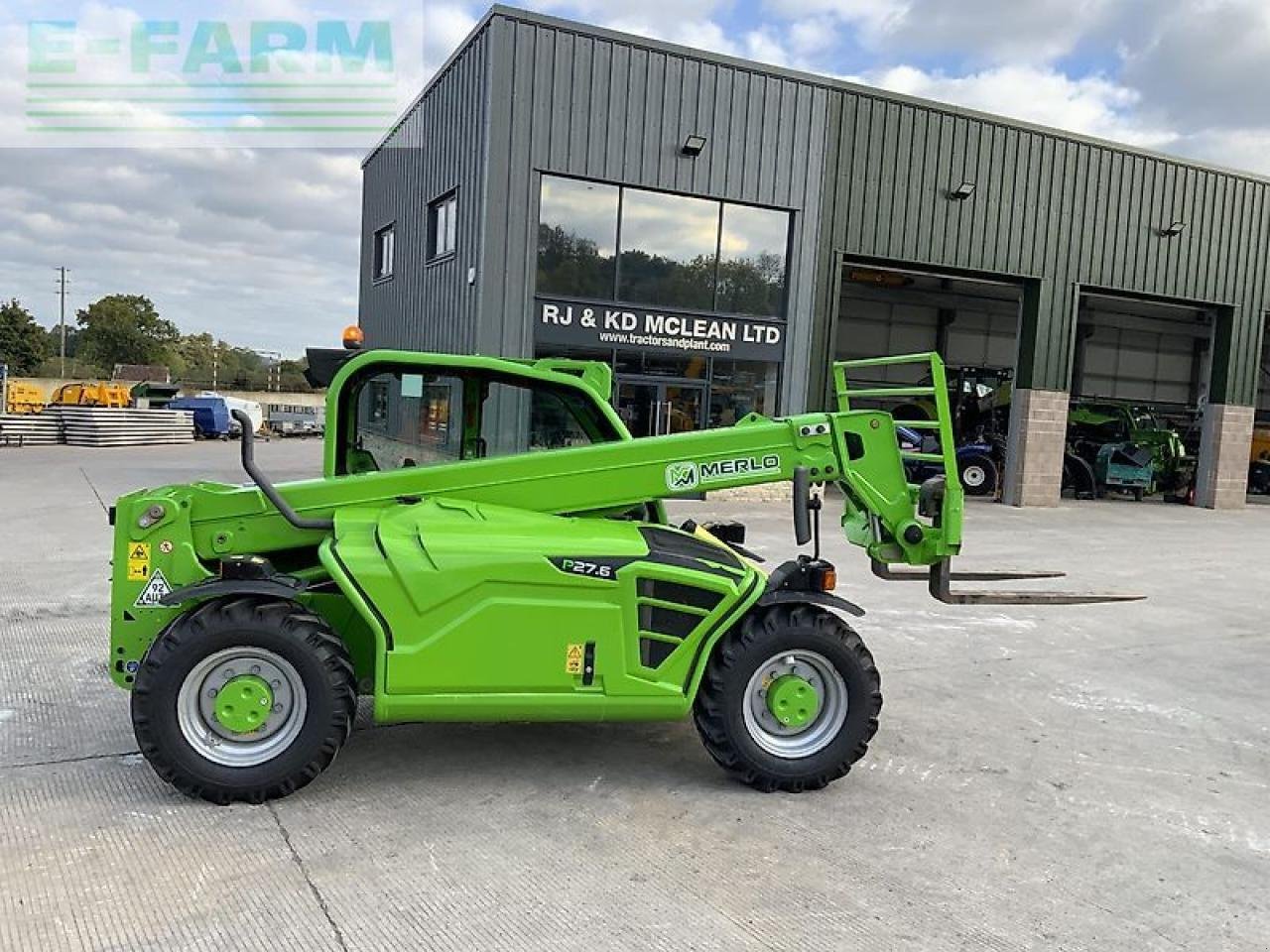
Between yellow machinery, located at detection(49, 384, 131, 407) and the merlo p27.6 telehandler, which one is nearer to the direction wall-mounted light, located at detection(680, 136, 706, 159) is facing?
the merlo p27.6 telehandler

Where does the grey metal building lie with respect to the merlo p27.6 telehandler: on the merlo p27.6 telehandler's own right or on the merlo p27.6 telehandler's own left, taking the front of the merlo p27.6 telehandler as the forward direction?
on the merlo p27.6 telehandler's own left

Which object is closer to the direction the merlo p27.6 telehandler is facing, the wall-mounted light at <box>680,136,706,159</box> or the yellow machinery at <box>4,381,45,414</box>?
the wall-mounted light

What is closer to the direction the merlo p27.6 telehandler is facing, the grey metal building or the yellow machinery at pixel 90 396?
the grey metal building

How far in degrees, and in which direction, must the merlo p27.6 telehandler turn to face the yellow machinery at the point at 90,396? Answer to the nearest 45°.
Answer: approximately 135° to its left

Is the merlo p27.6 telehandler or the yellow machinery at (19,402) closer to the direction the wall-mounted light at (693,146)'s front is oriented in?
the merlo p27.6 telehandler

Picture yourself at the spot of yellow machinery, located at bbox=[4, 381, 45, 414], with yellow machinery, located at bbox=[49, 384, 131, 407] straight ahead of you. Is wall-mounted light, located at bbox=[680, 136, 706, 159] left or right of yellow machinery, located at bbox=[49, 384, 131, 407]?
right

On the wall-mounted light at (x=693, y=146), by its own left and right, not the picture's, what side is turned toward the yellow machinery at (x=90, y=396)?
right

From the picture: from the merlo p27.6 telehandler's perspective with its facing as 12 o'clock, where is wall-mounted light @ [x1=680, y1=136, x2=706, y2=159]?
The wall-mounted light is roughly at 9 o'clock from the merlo p27.6 telehandler.

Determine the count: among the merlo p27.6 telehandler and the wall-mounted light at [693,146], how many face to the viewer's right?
1

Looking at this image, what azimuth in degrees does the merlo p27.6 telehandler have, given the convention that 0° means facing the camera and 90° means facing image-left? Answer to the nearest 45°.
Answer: approximately 270°

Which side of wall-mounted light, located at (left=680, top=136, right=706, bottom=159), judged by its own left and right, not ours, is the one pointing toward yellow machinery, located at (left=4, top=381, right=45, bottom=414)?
right
